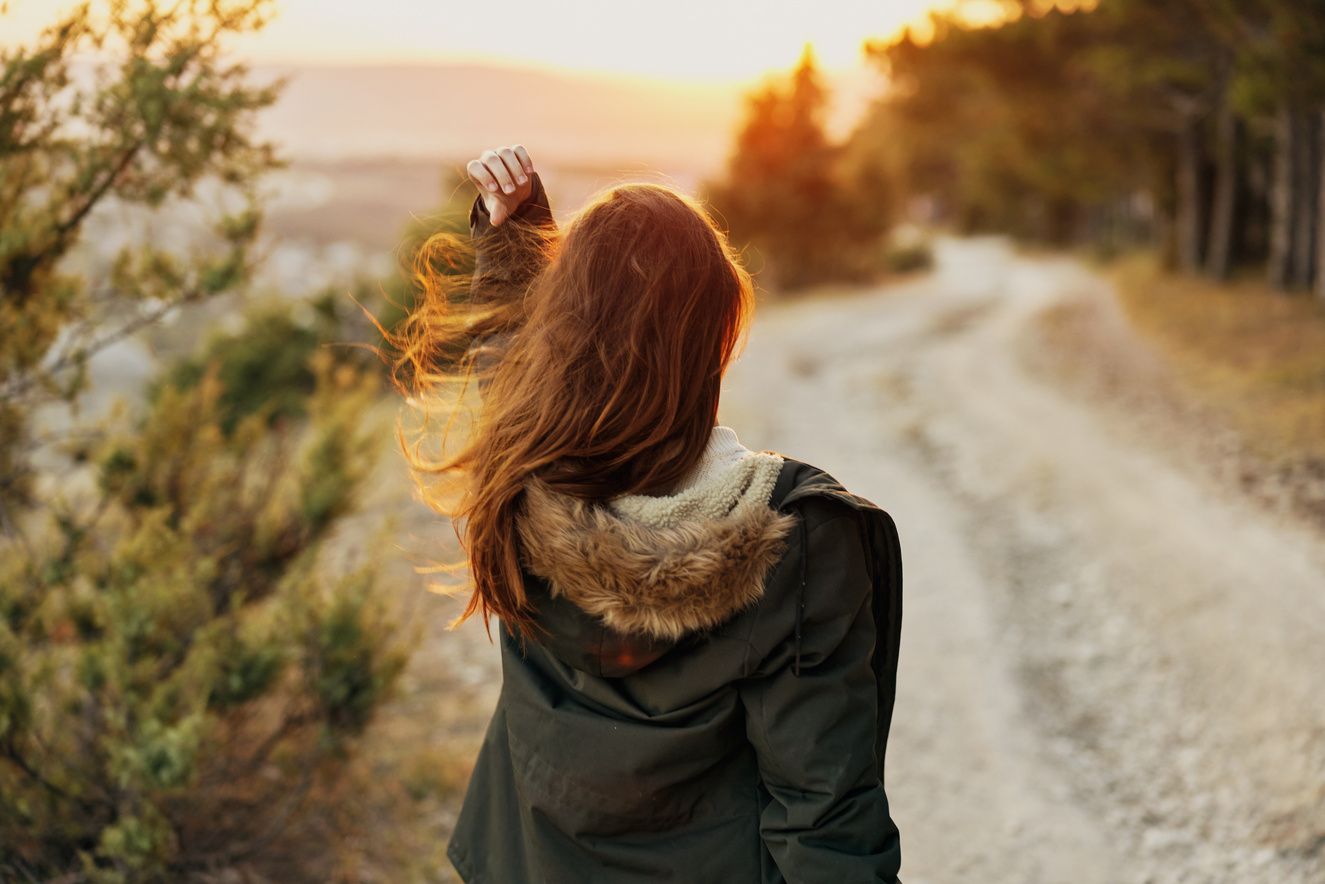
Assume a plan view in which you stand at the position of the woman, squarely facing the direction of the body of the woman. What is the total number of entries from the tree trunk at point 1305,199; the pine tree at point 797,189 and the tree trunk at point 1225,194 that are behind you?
0

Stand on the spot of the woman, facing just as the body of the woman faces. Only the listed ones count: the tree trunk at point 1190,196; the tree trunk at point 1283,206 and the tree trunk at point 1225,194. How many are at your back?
0

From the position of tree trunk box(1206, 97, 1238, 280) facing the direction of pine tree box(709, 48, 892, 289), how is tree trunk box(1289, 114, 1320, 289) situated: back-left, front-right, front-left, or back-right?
back-left

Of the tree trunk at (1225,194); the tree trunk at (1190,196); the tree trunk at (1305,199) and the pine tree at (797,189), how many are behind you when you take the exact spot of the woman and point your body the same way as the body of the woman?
0

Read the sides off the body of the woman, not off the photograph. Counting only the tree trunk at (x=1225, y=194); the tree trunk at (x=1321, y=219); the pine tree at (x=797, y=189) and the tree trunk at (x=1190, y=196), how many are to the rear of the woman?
0

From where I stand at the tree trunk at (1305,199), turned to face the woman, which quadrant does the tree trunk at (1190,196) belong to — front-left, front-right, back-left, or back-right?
back-right

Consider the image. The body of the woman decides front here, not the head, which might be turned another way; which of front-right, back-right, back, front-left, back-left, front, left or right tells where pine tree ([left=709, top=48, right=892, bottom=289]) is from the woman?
front-left

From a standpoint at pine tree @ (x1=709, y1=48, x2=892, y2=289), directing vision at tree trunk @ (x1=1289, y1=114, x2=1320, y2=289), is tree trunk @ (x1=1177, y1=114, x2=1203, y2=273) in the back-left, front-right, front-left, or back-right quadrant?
front-left

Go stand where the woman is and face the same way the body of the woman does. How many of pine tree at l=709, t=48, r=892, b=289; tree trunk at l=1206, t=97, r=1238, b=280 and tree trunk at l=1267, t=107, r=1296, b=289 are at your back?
0

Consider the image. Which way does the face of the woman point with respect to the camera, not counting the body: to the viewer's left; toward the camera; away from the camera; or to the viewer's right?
away from the camera

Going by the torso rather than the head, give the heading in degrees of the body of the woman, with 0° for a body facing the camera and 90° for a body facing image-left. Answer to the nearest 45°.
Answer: approximately 225°

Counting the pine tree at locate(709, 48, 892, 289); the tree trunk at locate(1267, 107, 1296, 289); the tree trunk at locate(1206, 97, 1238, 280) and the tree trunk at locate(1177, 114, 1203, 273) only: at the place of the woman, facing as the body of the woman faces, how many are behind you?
0

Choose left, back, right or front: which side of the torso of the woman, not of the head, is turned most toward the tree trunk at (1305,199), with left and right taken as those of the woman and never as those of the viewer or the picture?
front

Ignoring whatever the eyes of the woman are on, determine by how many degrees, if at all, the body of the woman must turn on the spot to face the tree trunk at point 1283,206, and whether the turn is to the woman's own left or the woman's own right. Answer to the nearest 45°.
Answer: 0° — they already face it

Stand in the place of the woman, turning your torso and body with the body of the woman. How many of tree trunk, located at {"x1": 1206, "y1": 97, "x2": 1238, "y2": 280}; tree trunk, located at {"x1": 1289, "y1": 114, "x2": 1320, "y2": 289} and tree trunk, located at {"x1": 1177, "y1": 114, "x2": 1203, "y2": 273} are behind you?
0

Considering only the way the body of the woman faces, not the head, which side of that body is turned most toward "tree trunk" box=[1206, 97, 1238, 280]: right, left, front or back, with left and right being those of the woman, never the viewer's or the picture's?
front
